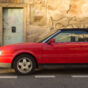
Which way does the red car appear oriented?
to the viewer's left
